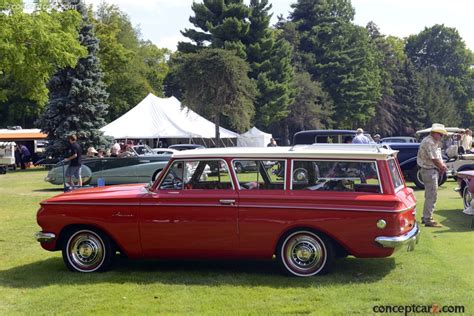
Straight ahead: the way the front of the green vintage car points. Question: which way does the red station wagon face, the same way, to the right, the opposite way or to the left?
the opposite way

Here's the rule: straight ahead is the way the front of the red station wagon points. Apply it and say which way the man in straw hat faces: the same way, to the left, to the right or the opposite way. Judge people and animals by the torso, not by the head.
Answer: the opposite way

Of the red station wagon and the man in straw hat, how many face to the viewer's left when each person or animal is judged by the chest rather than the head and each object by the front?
1
